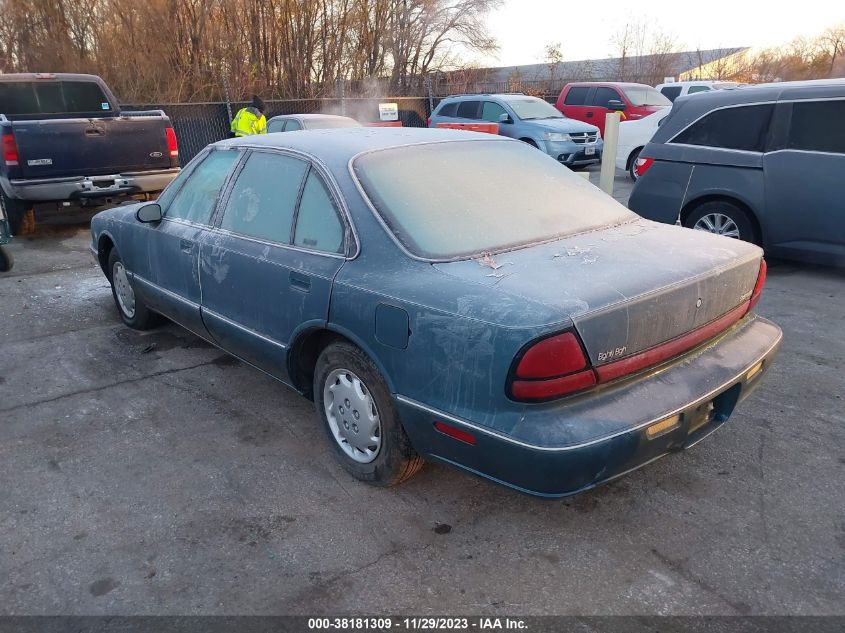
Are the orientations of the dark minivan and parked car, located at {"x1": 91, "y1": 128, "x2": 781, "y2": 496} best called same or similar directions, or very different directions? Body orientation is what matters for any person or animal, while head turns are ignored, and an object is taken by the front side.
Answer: very different directions

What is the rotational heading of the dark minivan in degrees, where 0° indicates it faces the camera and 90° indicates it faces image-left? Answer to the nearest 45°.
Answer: approximately 270°

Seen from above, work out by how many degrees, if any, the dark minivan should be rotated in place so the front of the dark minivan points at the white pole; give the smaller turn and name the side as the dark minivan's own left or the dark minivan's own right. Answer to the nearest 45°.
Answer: approximately 135° to the dark minivan's own left

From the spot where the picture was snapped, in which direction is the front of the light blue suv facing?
facing the viewer and to the right of the viewer

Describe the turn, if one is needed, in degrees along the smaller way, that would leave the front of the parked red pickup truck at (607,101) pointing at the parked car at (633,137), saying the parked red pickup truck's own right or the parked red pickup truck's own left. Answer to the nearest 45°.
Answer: approximately 45° to the parked red pickup truck's own right

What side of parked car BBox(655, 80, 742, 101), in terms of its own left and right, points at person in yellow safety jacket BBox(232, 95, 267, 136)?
right

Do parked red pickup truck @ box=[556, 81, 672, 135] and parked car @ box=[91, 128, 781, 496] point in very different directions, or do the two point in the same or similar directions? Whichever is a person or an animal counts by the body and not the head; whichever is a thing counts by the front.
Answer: very different directions

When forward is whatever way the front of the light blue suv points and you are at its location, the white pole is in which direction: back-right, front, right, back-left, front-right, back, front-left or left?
front-right

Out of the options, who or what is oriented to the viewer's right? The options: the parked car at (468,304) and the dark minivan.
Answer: the dark minivan

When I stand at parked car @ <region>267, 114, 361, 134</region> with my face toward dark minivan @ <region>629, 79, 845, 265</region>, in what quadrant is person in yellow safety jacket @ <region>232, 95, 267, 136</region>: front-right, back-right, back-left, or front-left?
back-right

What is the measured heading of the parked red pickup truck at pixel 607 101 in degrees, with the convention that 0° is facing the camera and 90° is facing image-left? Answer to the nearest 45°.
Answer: approximately 315°

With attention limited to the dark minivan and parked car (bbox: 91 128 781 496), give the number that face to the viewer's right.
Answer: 1
